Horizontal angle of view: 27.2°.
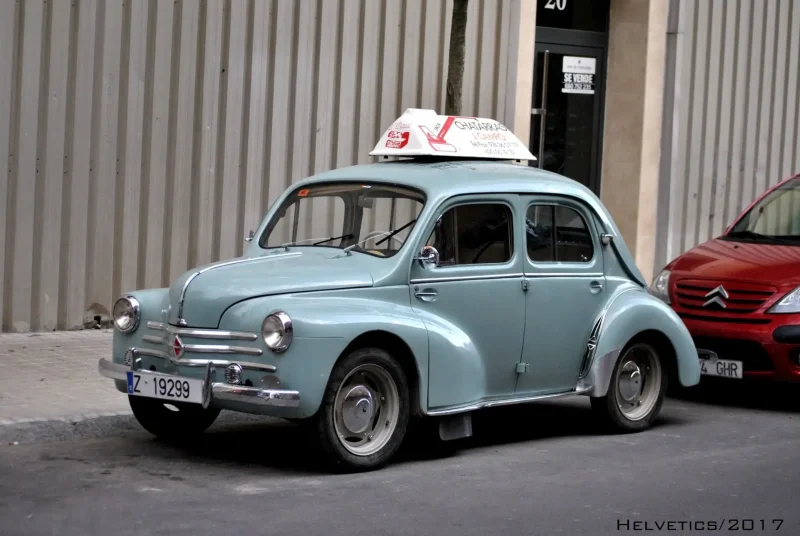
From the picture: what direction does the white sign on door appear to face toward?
toward the camera

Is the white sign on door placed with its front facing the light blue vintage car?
yes

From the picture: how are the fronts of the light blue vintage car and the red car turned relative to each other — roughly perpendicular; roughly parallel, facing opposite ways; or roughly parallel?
roughly parallel

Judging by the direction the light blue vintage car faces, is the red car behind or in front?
behind

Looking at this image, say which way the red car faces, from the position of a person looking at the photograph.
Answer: facing the viewer and to the left of the viewer

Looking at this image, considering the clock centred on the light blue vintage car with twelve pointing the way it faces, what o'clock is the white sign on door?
The white sign on door is roughly at 5 o'clock from the light blue vintage car.

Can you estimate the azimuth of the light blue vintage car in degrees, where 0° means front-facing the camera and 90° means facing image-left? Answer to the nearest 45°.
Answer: approximately 45°

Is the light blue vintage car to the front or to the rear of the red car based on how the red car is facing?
to the front
